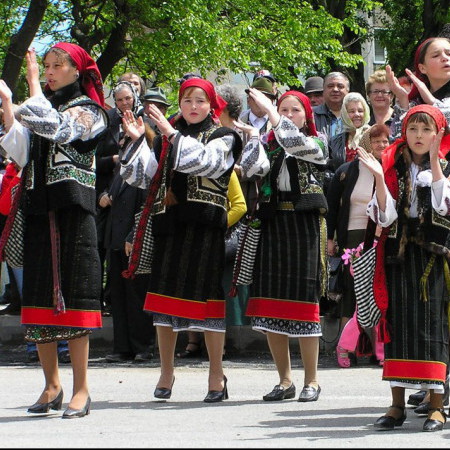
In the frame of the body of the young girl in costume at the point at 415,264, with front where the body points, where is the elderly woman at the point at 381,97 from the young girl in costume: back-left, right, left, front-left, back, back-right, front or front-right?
back-right

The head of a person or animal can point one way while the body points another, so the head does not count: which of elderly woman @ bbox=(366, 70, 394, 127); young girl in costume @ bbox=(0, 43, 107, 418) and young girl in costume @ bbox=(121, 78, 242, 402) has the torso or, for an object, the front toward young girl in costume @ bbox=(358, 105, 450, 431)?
the elderly woman

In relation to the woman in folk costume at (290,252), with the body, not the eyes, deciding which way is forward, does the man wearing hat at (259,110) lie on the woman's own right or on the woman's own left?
on the woman's own right

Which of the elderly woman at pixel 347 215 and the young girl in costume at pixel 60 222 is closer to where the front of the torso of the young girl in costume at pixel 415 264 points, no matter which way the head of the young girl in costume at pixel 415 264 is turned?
the young girl in costume

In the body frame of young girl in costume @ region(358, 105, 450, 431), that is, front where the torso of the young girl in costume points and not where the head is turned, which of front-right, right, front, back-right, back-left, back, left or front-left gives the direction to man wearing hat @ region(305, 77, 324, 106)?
back-right

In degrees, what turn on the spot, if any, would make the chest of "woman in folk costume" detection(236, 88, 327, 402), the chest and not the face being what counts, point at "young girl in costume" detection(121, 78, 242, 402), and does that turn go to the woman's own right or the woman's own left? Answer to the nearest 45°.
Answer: approximately 45° to the woman's own right

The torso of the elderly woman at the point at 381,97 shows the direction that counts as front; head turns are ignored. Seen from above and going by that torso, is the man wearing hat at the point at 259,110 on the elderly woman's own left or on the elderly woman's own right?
on the elderly woman's own right

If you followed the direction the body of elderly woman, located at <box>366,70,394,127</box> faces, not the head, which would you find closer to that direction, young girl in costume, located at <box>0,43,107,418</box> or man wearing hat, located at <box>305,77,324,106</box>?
the young girl in costume

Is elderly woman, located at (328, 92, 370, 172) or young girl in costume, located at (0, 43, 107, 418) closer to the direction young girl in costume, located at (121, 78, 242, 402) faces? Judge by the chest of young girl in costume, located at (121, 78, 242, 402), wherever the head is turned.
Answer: the young girl in costume
